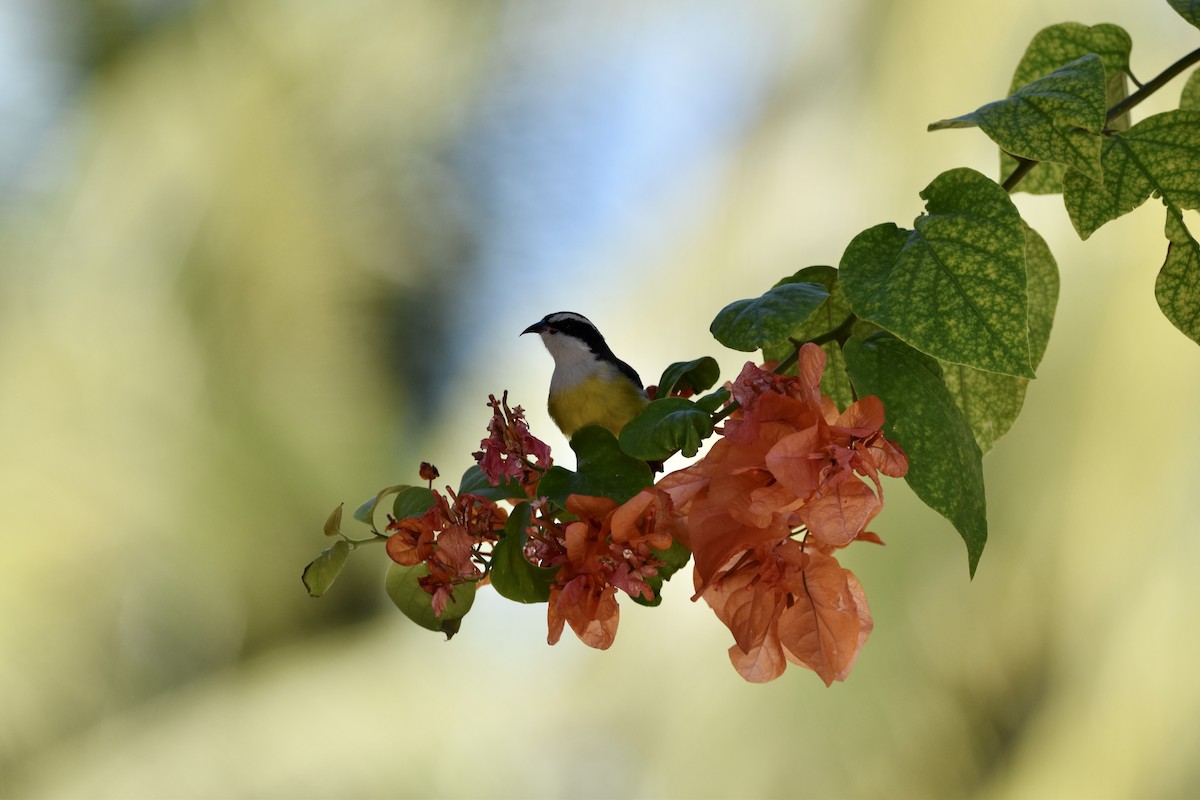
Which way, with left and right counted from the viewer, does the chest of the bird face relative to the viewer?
facing the viewer and to the left of the viewer
